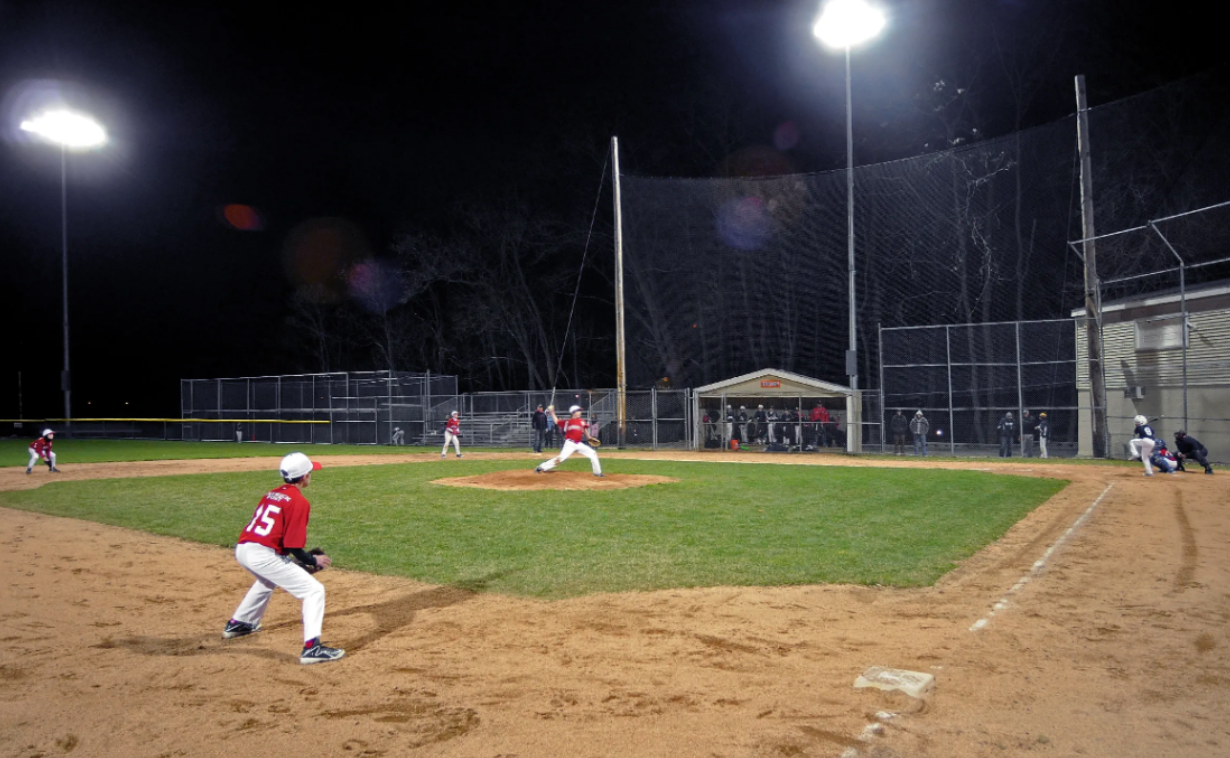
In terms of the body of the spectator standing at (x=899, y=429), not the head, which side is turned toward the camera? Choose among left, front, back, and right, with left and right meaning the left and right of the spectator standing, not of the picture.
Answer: front

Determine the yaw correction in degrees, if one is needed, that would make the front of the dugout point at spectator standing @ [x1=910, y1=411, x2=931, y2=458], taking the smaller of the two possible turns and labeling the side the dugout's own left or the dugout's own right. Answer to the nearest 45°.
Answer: approximately 45° to the dugout's own left

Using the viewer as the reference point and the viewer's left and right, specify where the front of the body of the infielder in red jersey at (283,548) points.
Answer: facing away from the viewer and to the right of the viewer

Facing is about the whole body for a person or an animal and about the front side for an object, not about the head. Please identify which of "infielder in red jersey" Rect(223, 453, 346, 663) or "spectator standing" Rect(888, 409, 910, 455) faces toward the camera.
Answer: the spectator standing

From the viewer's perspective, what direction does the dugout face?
toward the camera

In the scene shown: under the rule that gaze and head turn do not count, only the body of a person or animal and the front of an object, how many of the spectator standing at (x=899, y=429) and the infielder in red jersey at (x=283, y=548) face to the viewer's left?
0

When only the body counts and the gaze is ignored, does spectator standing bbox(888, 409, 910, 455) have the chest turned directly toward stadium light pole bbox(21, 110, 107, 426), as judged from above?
no
